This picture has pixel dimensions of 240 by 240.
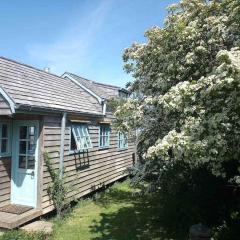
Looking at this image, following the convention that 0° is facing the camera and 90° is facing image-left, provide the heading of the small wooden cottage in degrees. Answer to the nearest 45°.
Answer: approximately 315°

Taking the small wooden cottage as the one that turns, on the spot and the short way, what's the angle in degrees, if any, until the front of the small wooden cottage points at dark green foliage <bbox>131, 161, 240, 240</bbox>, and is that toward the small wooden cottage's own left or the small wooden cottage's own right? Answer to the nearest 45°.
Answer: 0° — it already faces it
